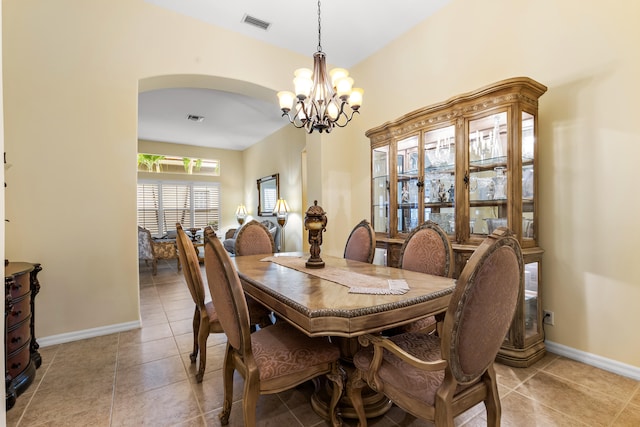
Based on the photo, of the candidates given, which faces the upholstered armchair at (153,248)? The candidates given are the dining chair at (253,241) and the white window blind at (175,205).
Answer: the white window blind

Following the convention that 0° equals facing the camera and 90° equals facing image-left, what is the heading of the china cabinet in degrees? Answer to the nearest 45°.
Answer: approximately 45°

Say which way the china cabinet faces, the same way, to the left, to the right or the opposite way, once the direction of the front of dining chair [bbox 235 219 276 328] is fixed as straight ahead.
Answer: to the right

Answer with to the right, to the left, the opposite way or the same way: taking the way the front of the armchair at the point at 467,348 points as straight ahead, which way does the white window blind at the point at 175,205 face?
the opposite way

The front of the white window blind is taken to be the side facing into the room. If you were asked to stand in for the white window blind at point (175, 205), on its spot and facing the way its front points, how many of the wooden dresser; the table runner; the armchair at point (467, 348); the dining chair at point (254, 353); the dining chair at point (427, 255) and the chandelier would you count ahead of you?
6

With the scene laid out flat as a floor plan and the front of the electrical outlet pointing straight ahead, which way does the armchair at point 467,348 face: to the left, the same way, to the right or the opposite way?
to the right

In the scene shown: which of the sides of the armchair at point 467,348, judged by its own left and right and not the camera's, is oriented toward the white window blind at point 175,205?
front

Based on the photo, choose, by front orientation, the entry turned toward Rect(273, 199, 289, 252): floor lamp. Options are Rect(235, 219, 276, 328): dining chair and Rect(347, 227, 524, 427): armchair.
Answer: the armchair

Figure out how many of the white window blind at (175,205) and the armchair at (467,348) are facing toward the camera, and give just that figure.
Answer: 1

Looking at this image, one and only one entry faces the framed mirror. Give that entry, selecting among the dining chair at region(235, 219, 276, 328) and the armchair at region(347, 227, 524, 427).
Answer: the armchair

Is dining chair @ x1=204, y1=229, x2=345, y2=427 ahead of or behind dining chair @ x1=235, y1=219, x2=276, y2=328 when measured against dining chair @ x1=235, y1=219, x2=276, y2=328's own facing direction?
ahead

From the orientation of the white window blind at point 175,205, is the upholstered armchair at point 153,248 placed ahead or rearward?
ahead

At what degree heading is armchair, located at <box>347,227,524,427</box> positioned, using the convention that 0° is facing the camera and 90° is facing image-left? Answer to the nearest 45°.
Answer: approximately 135°
